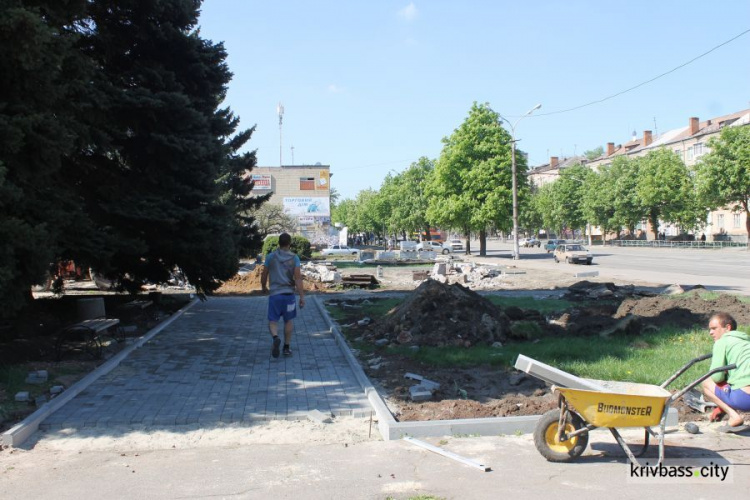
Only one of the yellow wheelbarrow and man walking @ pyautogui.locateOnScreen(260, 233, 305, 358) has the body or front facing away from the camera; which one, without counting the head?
the man walking

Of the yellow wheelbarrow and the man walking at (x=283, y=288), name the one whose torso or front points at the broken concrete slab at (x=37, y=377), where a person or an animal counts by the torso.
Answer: the yellow wheelbarrow

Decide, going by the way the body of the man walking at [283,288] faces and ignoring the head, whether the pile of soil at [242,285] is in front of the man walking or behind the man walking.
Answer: in front

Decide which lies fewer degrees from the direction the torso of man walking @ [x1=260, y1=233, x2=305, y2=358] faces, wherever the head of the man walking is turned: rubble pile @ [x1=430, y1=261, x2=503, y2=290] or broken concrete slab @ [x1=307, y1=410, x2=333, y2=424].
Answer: the rubble pile

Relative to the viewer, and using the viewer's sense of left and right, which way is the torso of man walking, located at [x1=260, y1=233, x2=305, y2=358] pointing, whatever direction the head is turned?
facing away from the viewer

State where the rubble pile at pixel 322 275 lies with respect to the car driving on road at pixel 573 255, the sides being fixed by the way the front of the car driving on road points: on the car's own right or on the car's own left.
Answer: on the car's own right

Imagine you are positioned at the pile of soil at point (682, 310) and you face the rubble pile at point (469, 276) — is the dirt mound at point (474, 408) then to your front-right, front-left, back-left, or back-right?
back-left

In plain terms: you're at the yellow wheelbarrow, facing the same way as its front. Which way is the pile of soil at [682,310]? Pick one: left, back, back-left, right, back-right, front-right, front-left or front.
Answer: right

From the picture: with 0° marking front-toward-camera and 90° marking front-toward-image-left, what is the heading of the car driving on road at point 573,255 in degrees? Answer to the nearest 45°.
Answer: approximately 315°

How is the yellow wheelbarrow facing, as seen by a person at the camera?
facing to the left of the viewer

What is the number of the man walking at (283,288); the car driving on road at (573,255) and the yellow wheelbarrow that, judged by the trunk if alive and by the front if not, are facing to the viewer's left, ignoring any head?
1

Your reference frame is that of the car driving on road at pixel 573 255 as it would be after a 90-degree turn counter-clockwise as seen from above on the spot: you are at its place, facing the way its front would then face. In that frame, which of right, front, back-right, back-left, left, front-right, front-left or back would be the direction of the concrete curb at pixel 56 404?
back-right

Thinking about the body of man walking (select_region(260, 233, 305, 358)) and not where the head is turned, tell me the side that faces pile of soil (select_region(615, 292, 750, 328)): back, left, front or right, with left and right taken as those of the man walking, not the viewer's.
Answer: right

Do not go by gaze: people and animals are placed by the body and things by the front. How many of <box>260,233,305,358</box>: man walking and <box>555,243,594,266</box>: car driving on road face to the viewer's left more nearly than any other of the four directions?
0

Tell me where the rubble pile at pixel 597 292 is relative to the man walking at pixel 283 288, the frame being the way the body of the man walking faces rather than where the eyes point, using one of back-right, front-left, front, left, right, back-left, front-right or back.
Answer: front-right

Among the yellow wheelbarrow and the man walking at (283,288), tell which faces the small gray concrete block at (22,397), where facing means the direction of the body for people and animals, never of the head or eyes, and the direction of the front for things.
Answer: the yellow wheelbarrow

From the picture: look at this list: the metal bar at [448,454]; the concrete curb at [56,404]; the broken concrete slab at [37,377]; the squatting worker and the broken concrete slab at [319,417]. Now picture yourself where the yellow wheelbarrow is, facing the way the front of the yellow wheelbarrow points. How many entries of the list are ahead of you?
4
